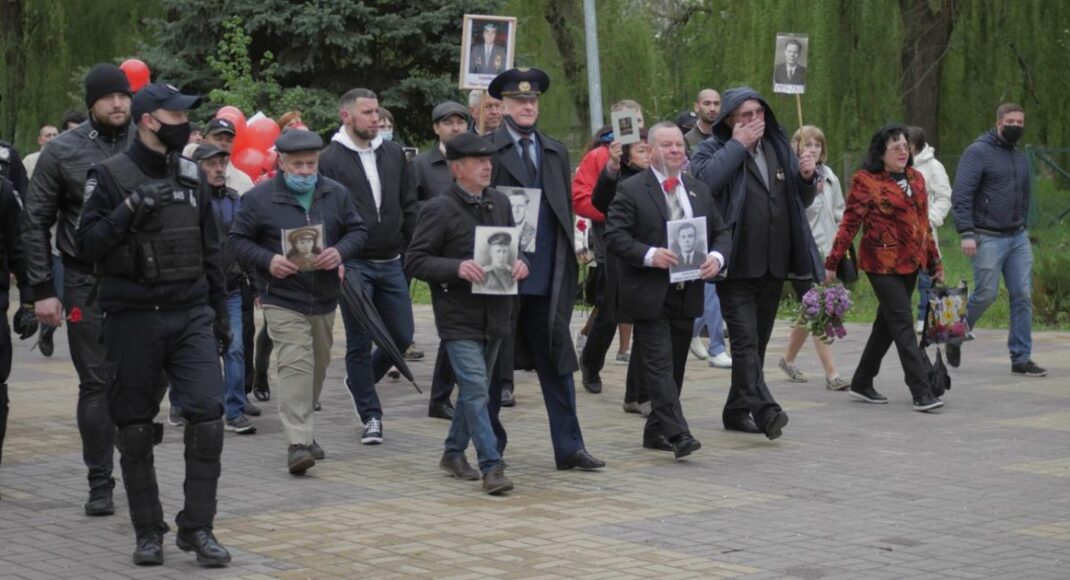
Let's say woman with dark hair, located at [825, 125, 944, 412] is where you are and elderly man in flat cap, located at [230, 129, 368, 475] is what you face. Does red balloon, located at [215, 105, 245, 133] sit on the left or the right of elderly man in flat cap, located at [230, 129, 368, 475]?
right

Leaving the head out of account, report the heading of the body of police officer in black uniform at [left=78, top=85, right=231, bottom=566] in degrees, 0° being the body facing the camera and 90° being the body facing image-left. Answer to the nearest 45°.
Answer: approximately 315°

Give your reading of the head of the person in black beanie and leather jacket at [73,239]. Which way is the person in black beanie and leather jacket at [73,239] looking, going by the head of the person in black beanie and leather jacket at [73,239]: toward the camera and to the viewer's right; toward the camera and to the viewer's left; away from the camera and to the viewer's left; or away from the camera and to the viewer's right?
toward the camera and to the viewer's right

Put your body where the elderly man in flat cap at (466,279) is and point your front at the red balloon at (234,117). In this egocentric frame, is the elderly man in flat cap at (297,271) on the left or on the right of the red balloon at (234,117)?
left

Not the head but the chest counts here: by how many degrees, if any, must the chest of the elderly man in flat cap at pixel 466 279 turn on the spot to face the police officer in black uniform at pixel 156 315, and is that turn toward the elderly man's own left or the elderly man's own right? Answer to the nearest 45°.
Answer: approximately 90° to the elderly man's own right

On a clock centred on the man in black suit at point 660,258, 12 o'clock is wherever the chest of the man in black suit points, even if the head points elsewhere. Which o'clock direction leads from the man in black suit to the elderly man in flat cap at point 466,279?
The elderly man in flat cap is roughly at 3 o'clock from the man in black suit.

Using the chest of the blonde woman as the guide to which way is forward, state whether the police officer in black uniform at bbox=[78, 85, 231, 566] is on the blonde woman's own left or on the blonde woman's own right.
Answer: on the blonde woman's own right

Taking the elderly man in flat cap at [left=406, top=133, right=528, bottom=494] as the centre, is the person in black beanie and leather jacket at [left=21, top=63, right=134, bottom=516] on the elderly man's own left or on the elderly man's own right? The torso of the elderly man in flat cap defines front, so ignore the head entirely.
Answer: on the elderly man's own right
